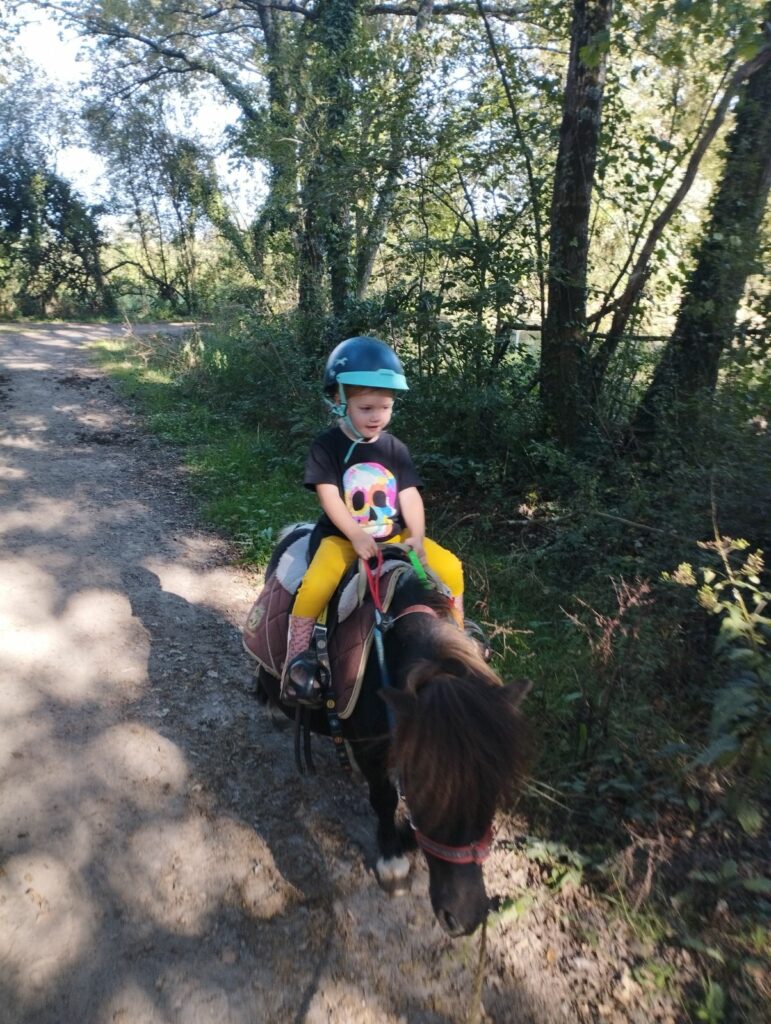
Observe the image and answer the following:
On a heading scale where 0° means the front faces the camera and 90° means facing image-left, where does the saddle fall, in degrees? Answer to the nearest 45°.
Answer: approximately 315°

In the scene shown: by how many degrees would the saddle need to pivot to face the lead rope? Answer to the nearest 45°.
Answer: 0° — it already faces it
